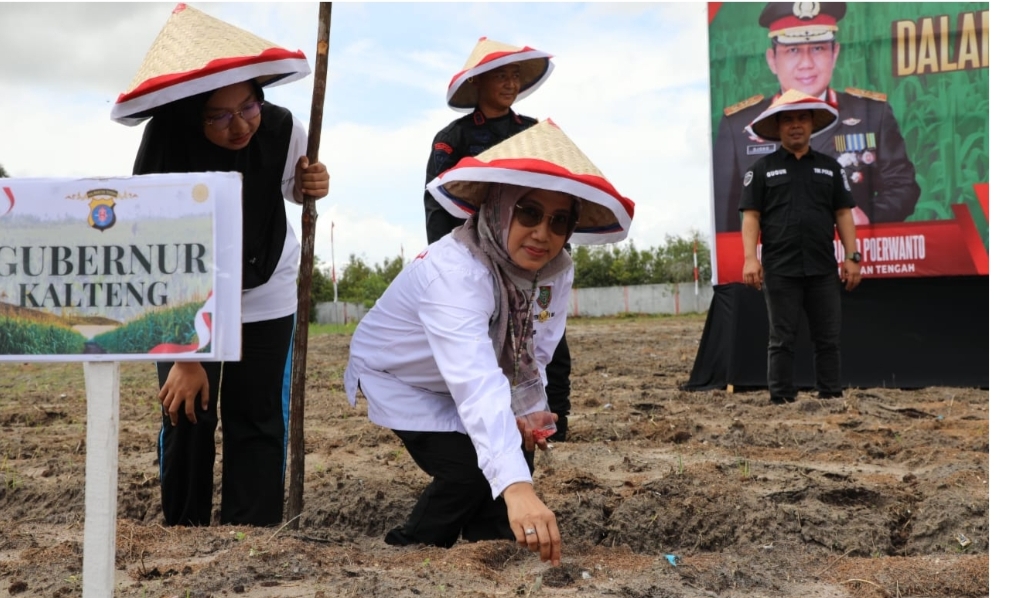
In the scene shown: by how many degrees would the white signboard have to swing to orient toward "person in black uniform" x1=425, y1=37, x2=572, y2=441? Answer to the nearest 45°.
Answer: approximately 135° to its left

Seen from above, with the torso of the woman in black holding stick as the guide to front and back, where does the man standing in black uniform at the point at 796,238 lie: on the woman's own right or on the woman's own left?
on the woman's own left

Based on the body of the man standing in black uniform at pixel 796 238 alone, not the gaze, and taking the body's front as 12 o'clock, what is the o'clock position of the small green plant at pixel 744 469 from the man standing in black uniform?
The small green plant is roughly at 12 o'clock from the man standing in black uniform.

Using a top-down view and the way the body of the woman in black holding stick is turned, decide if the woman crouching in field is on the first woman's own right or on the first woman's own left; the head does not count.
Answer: on the first woman's own left

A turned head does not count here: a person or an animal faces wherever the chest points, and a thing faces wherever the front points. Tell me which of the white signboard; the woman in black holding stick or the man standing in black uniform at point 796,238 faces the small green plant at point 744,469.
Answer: the man standing in black uniform

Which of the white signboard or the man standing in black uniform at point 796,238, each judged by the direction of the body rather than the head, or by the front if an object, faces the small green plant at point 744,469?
the man standing in black uniform

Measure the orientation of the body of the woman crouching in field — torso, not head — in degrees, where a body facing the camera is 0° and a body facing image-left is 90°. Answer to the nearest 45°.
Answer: approximately 315°

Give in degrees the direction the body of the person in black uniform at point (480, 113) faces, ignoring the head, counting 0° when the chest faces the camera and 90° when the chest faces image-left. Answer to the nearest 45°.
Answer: approximately 315°

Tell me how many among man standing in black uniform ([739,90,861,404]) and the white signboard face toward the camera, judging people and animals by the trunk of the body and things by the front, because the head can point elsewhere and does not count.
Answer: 2

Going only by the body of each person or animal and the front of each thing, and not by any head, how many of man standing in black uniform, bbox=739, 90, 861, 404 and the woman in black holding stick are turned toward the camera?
2

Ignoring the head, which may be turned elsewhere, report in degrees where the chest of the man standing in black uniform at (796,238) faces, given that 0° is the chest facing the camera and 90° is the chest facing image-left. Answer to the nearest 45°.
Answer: approximately 0°
